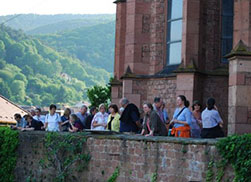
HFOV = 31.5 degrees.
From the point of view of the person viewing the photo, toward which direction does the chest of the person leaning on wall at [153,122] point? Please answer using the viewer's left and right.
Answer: facing the viewer and to the left of the viewer

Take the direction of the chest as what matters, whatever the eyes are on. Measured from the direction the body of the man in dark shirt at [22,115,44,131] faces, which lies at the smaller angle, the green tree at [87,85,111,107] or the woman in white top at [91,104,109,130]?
the woman in white top

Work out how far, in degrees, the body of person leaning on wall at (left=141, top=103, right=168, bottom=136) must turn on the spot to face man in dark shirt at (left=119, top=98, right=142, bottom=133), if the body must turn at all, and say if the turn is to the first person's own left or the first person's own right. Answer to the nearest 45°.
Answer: approximately 90° to the first person's own right

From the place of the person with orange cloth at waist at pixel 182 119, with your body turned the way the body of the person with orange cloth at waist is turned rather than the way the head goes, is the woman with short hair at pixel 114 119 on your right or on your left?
on your right

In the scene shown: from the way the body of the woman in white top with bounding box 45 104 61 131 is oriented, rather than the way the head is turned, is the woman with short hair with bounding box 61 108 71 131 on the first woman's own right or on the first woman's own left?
on the first woman's own left

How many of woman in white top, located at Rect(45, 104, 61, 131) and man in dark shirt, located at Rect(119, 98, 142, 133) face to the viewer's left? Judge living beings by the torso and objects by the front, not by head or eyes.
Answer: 1

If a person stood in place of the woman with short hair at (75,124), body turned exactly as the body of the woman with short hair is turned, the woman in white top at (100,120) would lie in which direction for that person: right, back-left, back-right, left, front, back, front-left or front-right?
left

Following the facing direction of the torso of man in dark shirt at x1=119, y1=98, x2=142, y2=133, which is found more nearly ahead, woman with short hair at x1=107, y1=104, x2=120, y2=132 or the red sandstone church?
the woman with short hair

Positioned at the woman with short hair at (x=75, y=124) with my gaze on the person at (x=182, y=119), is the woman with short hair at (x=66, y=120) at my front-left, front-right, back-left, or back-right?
back-left
